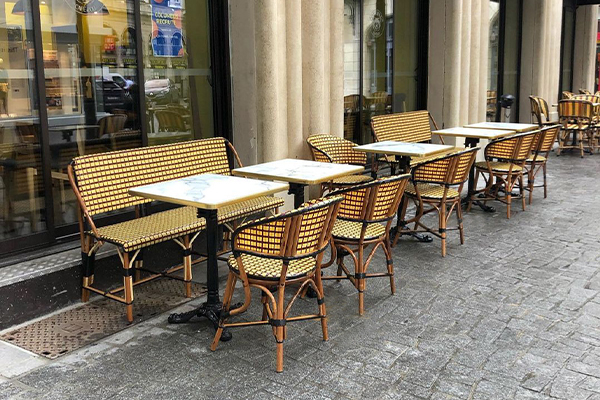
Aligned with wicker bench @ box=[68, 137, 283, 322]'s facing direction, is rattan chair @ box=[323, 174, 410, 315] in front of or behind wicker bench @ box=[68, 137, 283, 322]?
in front

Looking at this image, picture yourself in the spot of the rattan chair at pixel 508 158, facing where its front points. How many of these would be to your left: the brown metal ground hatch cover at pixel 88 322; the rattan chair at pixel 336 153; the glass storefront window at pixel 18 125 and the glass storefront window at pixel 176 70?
4

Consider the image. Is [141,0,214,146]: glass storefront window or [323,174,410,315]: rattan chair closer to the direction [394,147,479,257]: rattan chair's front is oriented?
the glass storefront window

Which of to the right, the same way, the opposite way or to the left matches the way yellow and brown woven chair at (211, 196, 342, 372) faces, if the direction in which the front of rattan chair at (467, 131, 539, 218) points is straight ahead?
the same way

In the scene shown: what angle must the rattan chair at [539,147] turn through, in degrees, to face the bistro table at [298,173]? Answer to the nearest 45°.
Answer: approximately 135° to its left

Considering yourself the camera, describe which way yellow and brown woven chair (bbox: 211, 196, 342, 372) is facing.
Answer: facing away from the viewer and to the left of the viewer

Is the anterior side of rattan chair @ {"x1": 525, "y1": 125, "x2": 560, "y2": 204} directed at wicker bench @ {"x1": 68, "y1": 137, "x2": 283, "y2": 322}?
no

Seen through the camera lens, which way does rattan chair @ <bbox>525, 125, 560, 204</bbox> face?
facing away from the viewer and to the left of the viewer

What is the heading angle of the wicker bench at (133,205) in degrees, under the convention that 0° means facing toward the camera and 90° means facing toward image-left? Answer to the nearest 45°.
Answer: approximately 315°

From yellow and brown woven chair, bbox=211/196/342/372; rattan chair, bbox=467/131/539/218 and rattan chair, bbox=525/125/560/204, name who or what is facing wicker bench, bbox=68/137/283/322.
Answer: the yellow and brown woven chair

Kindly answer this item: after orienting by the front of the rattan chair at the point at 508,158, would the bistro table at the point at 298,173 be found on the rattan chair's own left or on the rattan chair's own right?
on the rattan chair's own left

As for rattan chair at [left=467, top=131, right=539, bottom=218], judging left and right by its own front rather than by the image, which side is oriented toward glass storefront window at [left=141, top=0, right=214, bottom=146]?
left

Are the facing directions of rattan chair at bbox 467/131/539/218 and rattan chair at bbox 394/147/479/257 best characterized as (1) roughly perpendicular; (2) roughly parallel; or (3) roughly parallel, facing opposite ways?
roughly parallel

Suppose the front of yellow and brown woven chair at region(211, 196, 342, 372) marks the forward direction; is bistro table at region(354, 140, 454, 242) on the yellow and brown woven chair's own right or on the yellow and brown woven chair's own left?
on the yellow and brown woven chair's own right

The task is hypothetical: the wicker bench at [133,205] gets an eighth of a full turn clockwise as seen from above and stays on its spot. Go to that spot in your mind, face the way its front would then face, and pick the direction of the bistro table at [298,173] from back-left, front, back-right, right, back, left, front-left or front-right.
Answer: left

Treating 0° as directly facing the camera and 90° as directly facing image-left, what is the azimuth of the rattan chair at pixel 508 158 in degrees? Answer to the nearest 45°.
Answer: approximately 135°

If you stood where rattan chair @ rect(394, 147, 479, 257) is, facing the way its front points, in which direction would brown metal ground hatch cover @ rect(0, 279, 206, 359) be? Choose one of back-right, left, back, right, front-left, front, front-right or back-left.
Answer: left

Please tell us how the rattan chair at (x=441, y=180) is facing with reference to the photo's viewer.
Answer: facing away from the viewer and to the left of the viewer
